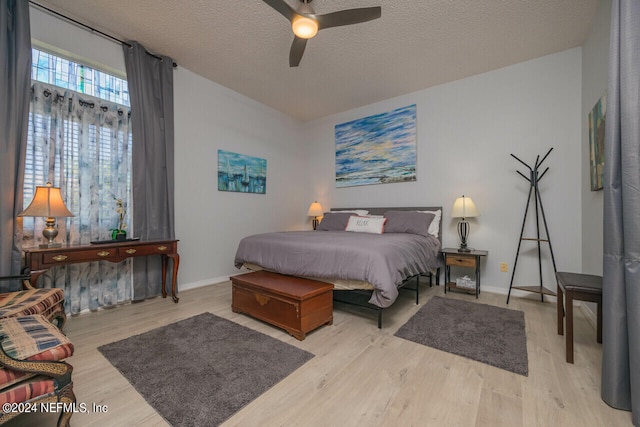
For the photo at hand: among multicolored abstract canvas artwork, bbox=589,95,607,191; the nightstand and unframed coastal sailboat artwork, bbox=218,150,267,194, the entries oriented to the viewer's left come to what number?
1

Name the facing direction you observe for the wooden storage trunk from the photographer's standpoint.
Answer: facing the viewer and to the left of the viewer

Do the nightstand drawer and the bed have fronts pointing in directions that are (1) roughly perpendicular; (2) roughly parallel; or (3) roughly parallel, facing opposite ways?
roughly parallel

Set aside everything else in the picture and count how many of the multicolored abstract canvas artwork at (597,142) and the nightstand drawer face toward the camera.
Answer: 1

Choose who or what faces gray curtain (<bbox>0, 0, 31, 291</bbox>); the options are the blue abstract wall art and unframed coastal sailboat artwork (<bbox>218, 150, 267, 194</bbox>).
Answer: the blue abstract wall art

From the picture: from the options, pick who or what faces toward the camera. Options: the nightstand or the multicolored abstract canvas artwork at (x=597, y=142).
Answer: the nightstand

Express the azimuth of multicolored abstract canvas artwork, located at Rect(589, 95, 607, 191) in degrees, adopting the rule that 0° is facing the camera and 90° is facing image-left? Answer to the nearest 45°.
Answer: approximately 90°

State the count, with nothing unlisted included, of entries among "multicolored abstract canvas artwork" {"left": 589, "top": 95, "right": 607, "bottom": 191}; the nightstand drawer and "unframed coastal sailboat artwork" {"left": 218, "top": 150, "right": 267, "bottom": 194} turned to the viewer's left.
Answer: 1

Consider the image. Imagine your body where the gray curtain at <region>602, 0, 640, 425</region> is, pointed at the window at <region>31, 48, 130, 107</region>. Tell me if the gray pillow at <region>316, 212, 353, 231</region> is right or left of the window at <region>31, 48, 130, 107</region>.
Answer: right

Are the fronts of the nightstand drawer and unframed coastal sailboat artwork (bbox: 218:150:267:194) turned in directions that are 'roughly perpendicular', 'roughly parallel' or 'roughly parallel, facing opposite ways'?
roughly perpendicular

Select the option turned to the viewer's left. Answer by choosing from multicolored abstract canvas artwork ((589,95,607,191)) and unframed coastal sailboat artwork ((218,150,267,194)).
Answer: multicolored abstract canvas artwork ((589,95,607,191))

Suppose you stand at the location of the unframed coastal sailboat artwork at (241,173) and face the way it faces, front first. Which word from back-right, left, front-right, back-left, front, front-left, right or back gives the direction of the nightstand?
front

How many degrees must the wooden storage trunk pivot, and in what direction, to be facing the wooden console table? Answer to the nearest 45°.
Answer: approximately 45° to its right

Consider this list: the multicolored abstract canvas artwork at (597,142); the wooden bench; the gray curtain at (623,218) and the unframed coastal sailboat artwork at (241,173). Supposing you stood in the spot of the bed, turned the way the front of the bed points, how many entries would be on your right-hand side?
1

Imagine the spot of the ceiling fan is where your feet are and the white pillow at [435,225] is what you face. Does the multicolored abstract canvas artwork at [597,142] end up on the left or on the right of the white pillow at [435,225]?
right

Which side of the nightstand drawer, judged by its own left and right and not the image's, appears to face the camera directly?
front

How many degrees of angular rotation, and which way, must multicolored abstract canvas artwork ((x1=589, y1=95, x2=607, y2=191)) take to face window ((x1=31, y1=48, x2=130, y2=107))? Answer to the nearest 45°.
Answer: approximately 45° to its left

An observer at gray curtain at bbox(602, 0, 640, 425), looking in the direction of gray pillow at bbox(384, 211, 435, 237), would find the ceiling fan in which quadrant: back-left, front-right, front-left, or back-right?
front-left
